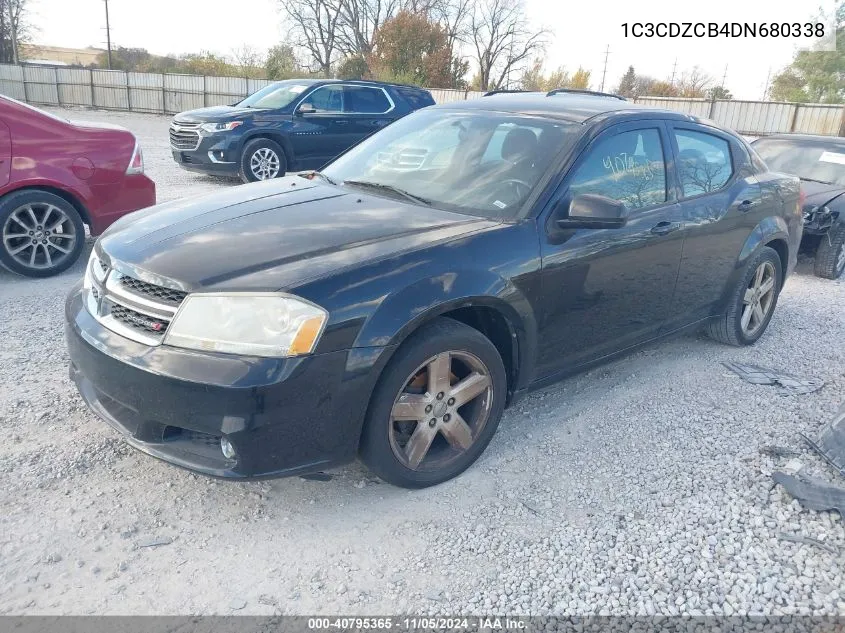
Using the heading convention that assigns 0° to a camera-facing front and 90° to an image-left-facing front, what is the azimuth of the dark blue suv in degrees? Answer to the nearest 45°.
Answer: approximately 45°

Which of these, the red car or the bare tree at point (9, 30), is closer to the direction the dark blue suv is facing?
the red car

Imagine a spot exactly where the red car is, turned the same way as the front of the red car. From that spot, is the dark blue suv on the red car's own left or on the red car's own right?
on the red car's own right

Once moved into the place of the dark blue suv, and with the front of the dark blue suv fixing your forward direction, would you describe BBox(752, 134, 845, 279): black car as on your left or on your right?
on your left

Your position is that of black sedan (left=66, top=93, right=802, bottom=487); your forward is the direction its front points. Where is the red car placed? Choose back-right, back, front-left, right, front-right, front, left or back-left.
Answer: right

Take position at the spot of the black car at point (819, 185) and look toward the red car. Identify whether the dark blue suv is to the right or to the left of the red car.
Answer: right

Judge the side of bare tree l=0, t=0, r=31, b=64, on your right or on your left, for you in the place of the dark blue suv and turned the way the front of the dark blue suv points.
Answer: on your right

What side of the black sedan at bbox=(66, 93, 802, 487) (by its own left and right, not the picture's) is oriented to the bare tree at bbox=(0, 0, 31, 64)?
right
